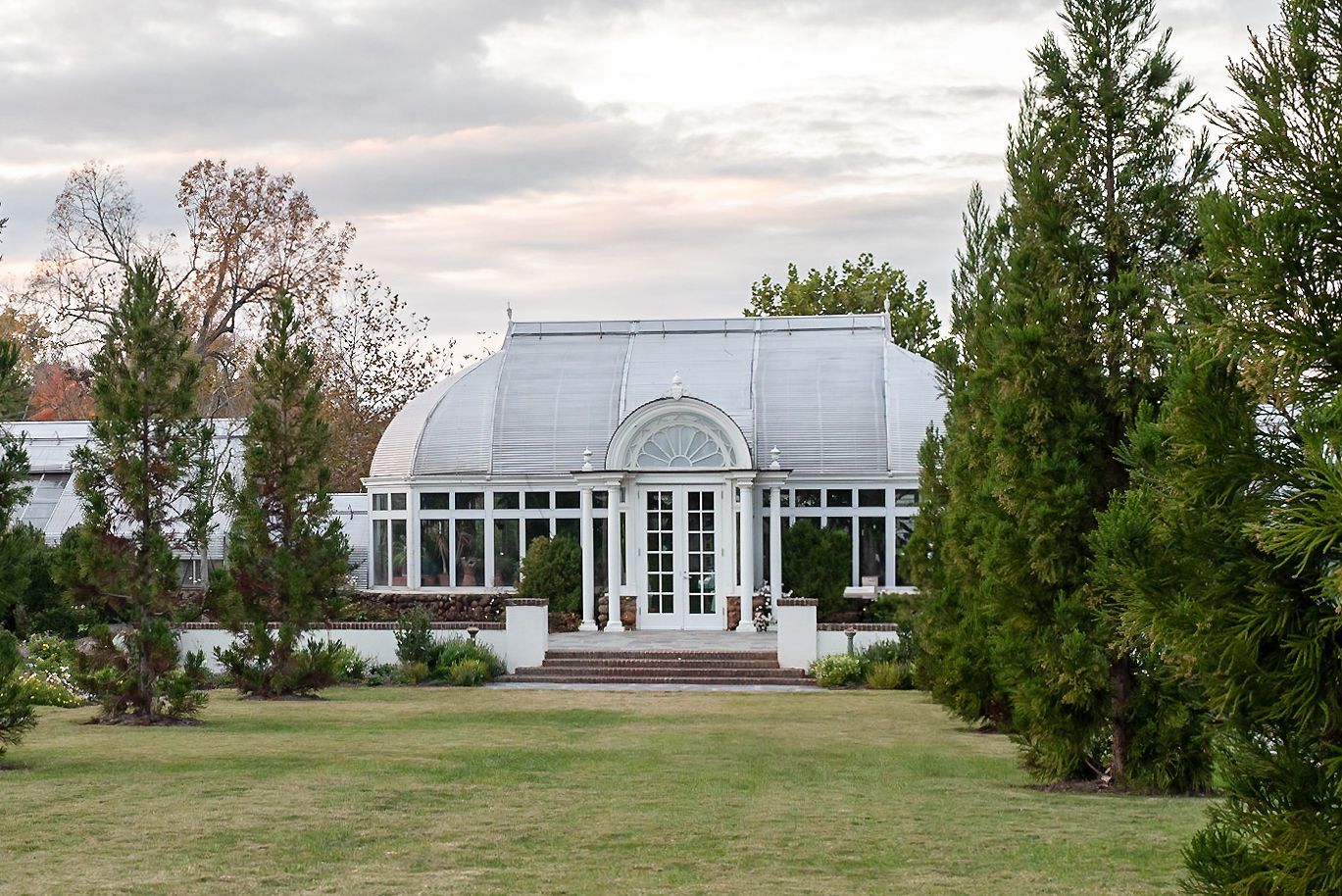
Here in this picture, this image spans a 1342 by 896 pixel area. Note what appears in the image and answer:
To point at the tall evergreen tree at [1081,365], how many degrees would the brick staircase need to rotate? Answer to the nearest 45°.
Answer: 0° — it already faces it

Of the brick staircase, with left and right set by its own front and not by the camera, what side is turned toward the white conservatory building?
back

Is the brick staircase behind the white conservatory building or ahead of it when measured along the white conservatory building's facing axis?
ahead

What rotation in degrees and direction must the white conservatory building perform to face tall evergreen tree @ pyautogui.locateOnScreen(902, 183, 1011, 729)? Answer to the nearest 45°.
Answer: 0° — it already faces it

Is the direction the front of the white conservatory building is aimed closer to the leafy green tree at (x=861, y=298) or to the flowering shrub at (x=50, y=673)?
the flowering shrub

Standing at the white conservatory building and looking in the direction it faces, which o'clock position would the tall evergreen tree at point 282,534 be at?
The tall evergreen tree is roughly at 1 o'clock from the white conservatory building.

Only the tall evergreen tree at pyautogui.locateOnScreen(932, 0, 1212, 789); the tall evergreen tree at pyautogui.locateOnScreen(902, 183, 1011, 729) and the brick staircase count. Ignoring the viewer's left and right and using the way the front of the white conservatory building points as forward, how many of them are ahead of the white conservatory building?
3

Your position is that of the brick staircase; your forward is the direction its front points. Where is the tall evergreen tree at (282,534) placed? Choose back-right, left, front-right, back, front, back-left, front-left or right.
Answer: front-right

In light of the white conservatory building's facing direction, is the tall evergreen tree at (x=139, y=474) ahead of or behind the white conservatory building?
ahead
